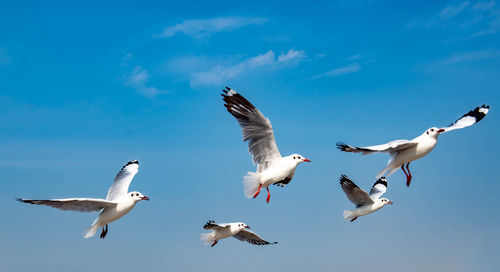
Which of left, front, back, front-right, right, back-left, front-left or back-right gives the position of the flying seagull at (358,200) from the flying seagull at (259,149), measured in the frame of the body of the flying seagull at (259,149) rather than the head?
front-left

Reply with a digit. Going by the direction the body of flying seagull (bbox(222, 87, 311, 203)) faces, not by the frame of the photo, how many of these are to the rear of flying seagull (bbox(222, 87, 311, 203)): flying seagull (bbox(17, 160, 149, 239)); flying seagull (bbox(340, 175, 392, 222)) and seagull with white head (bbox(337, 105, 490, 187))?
1

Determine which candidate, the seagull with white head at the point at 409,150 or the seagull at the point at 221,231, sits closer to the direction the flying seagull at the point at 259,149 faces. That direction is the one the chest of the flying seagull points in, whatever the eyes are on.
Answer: the seagull with white head

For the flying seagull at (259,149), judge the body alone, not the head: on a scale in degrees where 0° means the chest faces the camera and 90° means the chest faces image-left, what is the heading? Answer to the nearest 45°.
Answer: approximately 270°

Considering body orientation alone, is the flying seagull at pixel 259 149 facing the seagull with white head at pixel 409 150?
yes

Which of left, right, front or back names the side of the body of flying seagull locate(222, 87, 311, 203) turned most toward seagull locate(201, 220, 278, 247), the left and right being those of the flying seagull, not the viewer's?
left

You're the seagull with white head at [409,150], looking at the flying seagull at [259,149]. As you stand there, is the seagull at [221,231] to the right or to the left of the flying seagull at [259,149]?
right

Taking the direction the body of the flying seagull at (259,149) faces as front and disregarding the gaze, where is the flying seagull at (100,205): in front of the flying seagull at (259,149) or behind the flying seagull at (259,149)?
behind
